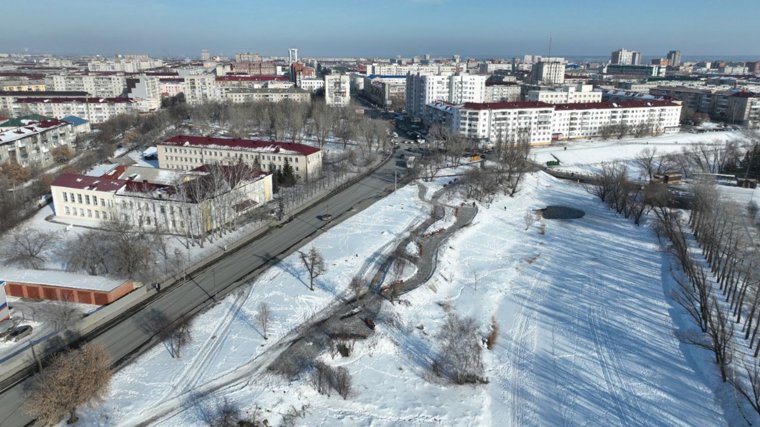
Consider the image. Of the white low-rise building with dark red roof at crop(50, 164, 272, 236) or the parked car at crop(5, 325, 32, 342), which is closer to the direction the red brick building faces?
the parked car

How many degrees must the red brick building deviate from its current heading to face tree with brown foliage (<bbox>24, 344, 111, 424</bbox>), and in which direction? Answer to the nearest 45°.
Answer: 0° — it already faces it

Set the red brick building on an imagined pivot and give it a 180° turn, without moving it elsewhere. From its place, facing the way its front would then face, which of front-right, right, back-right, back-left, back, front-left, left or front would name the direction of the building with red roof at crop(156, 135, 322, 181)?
front-right

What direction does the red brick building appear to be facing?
toward the camera

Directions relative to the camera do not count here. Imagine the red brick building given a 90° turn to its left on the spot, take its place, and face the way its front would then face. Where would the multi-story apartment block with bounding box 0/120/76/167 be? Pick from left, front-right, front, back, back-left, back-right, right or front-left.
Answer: left

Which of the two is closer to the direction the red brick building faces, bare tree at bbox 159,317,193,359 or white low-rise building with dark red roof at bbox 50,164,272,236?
the bare tree

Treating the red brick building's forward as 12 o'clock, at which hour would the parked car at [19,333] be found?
The parked car is roughly at 1 o'clock from the red brick building.

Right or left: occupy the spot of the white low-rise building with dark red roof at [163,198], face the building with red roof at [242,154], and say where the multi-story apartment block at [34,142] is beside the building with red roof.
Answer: left

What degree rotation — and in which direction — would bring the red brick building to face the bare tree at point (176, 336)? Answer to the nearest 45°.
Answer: approximately 45° to its left
